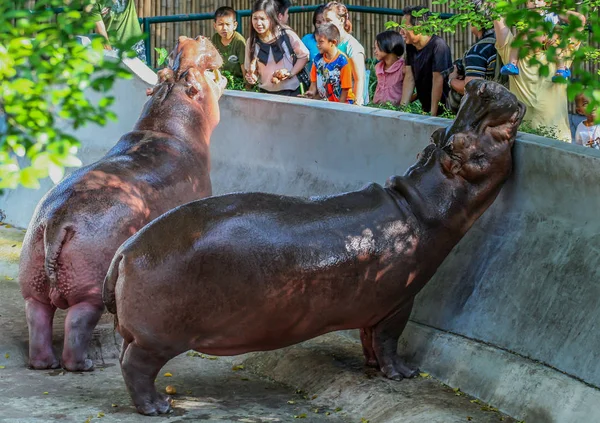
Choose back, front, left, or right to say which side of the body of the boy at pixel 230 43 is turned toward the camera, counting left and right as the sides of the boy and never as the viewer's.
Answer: front

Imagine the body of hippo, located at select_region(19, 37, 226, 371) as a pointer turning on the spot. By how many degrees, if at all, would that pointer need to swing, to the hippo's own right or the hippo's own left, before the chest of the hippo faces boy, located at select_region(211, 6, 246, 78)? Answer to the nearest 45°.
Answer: approximately 45° to the hippo's own left

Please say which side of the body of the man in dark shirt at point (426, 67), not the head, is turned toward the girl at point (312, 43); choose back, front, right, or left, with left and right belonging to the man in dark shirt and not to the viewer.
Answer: right

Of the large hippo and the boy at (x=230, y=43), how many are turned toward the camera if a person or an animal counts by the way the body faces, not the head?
1

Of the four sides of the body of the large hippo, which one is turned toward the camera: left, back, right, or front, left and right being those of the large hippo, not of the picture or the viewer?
right

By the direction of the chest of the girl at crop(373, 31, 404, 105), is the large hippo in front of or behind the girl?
in front

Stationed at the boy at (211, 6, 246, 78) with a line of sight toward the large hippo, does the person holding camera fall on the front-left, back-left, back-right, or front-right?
front-left

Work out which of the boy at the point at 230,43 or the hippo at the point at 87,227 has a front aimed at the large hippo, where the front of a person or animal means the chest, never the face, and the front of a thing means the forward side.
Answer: the boy

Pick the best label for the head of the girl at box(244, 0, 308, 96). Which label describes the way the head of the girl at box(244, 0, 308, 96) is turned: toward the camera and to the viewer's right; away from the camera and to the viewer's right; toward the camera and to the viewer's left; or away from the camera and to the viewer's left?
toward the camera and to the viewer's left

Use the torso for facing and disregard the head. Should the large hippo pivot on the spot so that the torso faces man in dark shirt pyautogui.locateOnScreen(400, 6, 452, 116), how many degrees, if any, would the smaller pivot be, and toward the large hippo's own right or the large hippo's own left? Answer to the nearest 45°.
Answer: approximately 90° to the large hippo's own left

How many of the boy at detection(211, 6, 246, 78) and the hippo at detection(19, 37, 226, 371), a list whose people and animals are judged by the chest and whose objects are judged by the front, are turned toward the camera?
1

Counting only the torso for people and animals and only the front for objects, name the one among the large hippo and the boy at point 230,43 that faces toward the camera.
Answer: the boy
